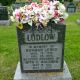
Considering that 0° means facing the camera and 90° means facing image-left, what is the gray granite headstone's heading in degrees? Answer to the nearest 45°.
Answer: approximately 0°
